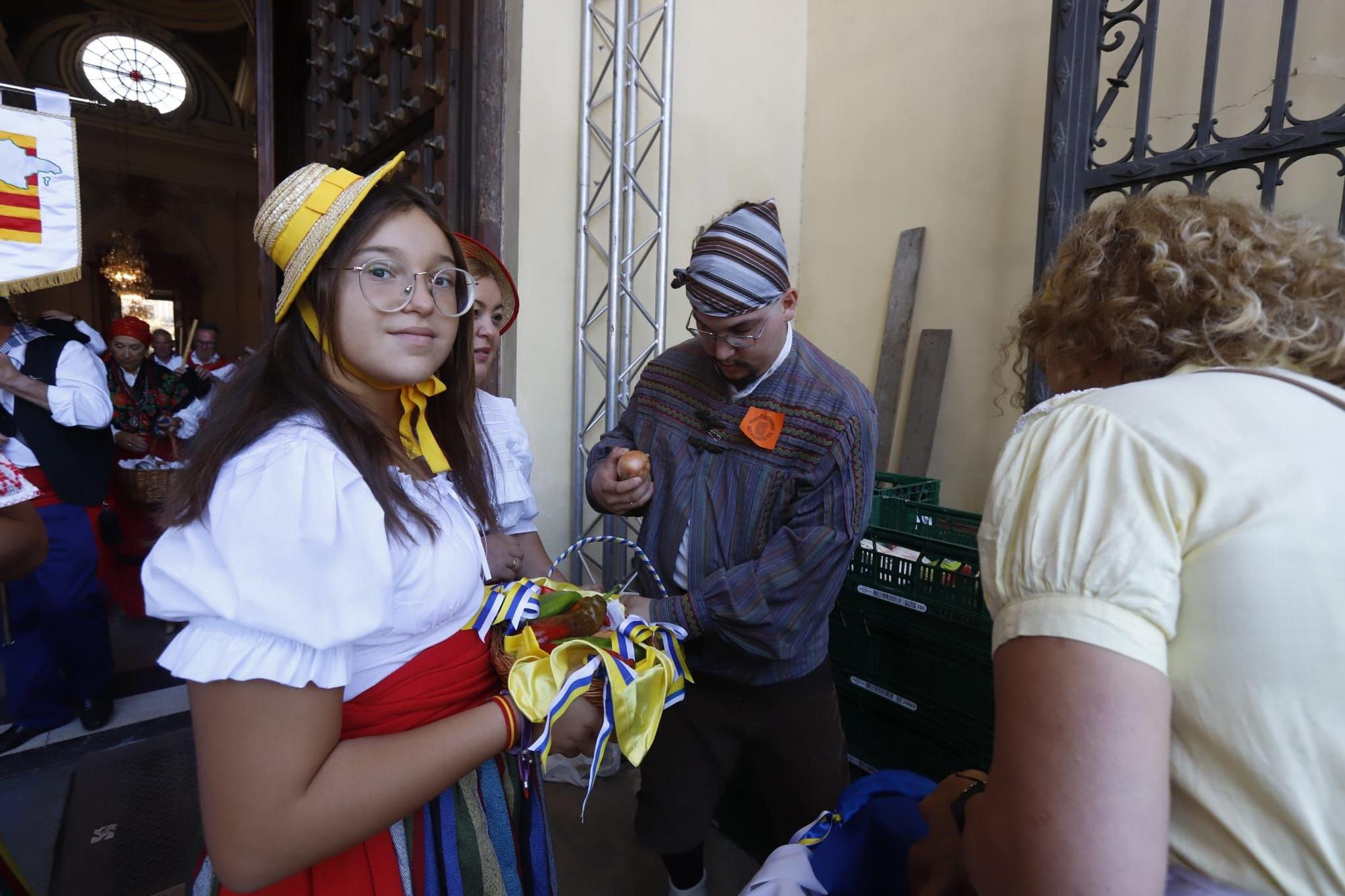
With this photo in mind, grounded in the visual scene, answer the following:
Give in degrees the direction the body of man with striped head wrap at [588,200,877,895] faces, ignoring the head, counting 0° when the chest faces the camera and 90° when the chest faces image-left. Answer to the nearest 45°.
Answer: approximately 45°

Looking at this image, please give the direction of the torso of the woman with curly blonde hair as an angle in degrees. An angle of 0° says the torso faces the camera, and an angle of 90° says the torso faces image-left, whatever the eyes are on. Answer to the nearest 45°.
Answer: approximately 135°

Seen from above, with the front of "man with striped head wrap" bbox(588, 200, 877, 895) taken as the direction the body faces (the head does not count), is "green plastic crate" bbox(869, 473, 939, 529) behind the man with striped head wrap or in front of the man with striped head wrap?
behind

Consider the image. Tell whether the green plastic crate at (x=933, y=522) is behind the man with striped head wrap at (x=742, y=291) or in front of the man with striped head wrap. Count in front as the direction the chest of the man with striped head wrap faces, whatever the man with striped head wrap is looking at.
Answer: behind

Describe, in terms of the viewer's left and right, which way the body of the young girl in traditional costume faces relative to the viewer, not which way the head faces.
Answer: facing the viewer and to the right of the viewer

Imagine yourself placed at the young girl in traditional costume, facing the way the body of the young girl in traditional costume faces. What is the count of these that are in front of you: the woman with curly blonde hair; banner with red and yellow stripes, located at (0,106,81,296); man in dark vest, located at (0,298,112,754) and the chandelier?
1

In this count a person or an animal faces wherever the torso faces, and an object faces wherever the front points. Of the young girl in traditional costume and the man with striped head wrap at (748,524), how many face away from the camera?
0

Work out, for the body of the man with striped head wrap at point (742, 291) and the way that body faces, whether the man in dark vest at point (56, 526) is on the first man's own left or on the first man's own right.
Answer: on the first man's own right

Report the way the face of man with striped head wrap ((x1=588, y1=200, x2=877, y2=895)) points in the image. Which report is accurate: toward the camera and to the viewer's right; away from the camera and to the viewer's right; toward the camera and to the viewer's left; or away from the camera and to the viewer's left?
toward the camera and to the viewer's left

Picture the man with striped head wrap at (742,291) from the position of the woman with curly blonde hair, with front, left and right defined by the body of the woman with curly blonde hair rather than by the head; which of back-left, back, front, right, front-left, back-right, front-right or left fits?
front

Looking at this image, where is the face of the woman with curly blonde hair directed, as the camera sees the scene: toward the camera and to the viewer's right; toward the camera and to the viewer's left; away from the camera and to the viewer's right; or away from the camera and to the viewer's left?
away from the camera and to the viewer's left

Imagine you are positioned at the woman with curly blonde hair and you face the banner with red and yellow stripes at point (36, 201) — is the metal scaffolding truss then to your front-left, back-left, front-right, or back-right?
front-right

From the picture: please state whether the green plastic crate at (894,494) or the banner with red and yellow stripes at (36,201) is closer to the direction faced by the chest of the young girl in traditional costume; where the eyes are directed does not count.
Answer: the green plastic crate
